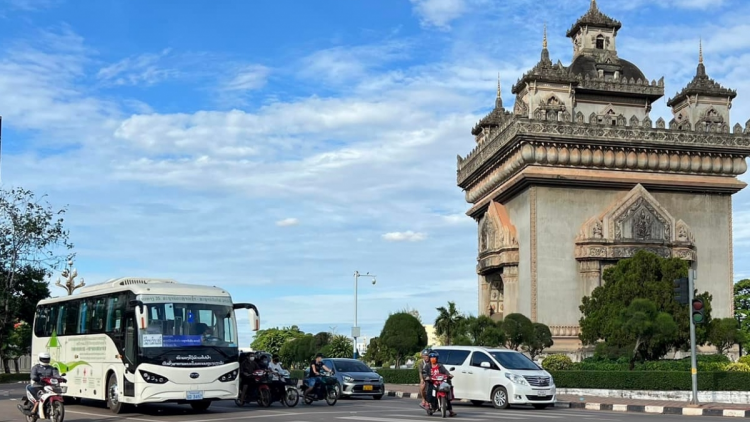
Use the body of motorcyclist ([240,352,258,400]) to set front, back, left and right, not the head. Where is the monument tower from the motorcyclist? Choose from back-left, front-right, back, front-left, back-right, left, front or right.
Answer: left

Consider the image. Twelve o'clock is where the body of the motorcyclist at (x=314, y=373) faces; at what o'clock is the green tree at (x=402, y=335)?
The green tree is roughly at 8 o'clock from the motorcyclist.

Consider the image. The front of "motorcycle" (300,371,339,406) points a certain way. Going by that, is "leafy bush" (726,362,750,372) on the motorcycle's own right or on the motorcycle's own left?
on the motorcycle's own left

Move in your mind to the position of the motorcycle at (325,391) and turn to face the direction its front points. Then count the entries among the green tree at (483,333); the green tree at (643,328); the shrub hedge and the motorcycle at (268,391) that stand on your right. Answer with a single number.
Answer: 1

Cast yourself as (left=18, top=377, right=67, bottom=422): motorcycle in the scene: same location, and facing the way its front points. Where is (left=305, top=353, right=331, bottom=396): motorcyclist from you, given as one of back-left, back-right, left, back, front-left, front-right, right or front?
left

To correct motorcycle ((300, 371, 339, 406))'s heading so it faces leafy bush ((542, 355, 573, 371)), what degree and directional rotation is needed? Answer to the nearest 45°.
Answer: approximately 90° to its left

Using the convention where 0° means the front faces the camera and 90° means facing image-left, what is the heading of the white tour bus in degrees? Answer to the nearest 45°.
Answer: approximately 315°

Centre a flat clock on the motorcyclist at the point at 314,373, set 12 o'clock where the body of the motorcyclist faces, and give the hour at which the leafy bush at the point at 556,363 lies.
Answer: The leafy bush is roughly at 9 o'clock from the motorcyclist.

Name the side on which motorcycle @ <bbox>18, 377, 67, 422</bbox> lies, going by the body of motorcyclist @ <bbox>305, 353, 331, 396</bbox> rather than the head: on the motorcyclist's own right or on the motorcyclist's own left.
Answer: on the motorcyclist's own right

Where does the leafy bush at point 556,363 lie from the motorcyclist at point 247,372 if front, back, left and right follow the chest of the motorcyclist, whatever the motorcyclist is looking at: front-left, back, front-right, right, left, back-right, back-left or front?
left

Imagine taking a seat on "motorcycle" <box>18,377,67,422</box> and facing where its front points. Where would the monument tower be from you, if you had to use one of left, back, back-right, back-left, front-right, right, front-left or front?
left

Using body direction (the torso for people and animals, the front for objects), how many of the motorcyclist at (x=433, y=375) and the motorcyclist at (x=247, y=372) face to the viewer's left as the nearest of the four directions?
0

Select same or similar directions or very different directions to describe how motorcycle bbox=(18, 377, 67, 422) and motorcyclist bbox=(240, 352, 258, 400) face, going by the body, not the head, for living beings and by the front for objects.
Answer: same or similar directions

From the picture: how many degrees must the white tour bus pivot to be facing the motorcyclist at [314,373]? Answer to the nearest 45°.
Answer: approximately 90° to its left

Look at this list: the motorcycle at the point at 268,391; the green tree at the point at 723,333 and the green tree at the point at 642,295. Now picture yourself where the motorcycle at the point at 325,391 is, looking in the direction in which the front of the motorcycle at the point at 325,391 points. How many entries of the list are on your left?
2

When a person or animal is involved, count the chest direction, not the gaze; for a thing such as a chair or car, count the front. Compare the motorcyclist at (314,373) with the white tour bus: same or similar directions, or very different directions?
same or similar directions
